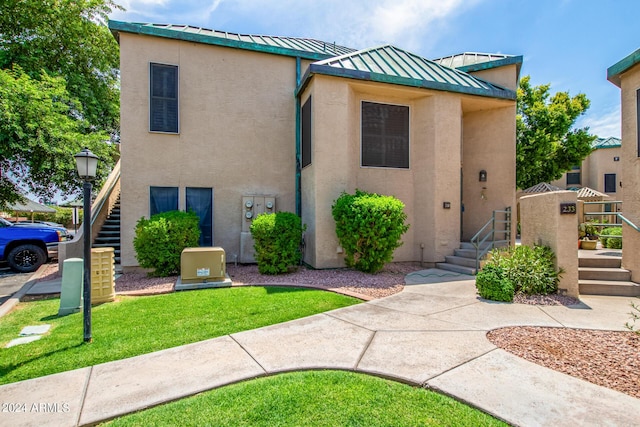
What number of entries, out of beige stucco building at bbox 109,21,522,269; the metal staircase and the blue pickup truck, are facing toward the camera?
2

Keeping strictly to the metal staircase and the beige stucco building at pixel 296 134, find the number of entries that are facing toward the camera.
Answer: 2

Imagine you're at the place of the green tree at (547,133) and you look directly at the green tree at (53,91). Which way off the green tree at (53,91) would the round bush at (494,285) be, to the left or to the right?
left

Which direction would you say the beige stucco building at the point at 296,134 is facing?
toward the camera

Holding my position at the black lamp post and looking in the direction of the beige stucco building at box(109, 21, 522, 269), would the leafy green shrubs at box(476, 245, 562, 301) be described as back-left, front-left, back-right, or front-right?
front-right

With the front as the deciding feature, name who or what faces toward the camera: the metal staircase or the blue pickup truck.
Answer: the metal staircase
